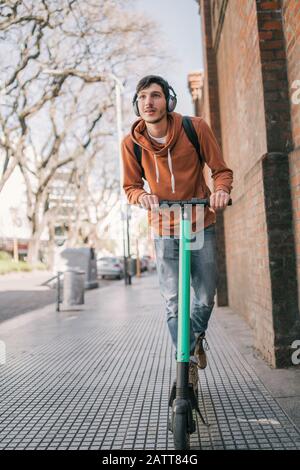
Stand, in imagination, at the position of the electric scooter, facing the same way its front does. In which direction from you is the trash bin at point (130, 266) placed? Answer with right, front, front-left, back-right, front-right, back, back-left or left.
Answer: back

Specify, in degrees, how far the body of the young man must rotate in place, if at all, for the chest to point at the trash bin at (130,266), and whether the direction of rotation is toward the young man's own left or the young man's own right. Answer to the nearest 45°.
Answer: approximately 180°

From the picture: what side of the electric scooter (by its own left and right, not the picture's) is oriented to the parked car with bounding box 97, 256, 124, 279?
back

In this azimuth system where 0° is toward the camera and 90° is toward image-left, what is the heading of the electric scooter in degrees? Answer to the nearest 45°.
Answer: approximately 0°

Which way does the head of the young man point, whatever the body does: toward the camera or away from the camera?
toward the camera

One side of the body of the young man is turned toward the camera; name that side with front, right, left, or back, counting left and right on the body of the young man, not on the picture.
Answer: front

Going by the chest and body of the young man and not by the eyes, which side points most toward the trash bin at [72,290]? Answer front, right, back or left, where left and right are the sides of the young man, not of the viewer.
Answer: back

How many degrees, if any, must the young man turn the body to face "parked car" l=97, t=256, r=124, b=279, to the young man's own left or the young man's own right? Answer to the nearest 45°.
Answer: approximately 180°
